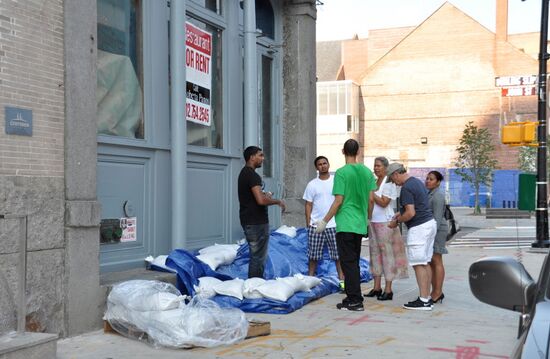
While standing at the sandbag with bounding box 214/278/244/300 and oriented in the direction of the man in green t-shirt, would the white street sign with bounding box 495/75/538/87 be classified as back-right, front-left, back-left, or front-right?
front-left

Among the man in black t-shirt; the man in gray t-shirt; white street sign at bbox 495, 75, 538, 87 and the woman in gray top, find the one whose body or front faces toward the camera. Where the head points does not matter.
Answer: the white street sign

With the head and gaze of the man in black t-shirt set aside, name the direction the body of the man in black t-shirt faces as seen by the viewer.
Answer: to the viewer's right

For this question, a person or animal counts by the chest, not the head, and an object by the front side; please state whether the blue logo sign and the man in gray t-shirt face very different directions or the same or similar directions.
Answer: very different directions

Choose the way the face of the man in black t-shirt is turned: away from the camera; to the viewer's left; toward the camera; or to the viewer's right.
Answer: to the viewer's right

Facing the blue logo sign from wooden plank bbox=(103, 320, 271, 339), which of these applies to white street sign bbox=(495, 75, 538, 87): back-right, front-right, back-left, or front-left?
back-right

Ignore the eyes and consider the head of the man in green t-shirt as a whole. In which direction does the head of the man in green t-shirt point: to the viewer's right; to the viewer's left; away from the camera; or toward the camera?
away from the camera

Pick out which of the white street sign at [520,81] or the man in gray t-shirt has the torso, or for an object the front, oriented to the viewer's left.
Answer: the man in gray t-shirt

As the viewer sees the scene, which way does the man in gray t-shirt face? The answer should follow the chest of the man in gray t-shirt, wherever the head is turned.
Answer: to the viewer's left

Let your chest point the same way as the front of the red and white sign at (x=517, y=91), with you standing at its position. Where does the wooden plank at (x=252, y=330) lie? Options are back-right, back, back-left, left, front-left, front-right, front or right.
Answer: front

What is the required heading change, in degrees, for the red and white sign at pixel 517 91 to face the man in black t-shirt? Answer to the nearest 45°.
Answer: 0° — it already faces them

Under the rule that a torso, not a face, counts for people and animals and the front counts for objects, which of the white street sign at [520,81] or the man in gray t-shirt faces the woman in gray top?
the white street sign

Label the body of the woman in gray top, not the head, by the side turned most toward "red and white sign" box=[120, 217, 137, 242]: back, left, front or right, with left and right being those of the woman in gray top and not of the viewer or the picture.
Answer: front

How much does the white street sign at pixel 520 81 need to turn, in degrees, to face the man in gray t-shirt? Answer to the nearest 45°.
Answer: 0° — it already faces them

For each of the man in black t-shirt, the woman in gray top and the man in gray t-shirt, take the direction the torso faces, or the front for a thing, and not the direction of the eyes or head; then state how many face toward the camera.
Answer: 0

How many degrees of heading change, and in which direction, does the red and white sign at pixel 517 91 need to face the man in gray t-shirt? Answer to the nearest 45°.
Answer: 0° — it already faces them

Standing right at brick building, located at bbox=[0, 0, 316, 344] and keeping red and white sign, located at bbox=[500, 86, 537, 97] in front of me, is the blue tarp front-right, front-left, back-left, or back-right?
front-right

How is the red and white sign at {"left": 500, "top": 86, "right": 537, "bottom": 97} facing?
toward the camera
